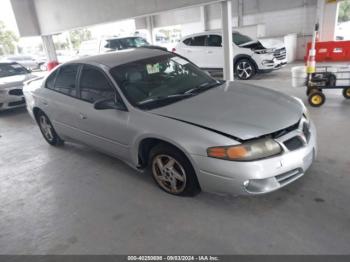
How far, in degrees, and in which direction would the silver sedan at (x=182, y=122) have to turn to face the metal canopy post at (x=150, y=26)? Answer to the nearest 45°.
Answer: approximately 135° to its left

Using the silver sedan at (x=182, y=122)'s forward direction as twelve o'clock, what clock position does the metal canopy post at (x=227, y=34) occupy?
The metal canopy post is roughly at 8 o'clock from the silver sedan.

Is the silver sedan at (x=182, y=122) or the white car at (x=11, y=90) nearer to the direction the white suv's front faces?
the silver sedan

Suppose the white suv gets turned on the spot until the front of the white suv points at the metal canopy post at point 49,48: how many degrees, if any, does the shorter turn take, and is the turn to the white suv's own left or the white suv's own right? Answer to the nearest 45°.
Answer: approximately 135° to the white suv's own right

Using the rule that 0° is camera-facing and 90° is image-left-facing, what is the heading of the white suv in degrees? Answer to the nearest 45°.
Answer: approximately 315°

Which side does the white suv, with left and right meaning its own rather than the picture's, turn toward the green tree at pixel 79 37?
back

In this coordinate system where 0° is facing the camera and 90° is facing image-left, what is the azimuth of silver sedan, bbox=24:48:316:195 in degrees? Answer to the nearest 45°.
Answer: approximately 315°

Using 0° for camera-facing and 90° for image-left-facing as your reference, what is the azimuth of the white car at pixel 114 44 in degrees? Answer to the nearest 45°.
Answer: approximately 270°
